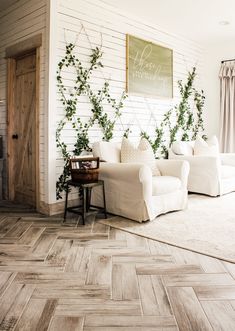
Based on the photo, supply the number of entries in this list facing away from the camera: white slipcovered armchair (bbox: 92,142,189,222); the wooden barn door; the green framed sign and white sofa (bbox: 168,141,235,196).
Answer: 0

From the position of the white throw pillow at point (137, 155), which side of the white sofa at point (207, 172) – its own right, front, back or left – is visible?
right

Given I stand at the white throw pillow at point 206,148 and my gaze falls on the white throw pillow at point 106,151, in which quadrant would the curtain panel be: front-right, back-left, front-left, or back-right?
back-right

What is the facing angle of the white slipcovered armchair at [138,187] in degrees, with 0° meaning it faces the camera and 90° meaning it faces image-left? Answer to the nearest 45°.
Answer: approximately 315°

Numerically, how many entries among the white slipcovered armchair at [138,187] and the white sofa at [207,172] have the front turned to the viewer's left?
0

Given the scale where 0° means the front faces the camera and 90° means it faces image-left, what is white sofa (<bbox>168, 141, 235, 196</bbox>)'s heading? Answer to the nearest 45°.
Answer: approximately 315°

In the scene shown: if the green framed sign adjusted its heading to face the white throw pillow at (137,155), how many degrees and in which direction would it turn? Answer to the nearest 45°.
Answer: approximately 45° to its right
